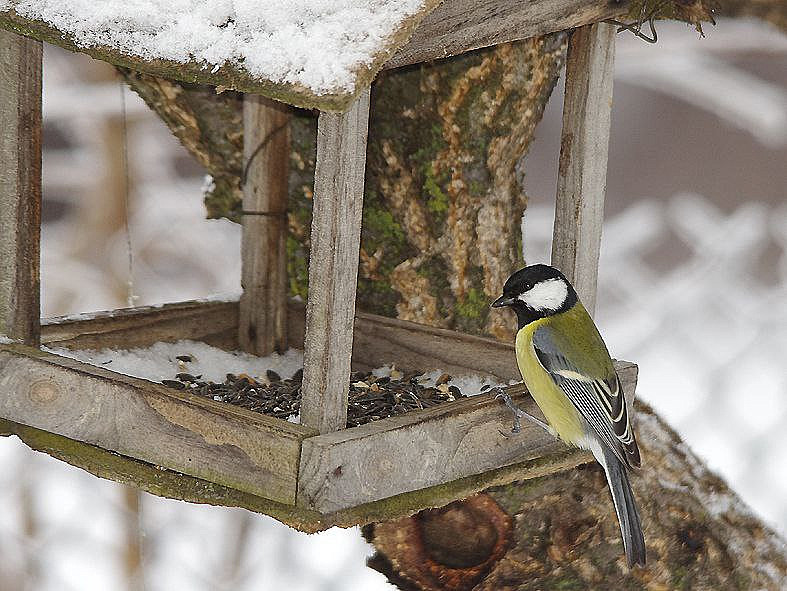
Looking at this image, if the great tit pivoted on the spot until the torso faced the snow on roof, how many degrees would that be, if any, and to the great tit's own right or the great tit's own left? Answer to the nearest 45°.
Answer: approximately 45° to the great tit's own left

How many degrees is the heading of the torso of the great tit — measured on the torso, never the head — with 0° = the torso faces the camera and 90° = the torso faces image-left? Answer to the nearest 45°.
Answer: approximately 90°
